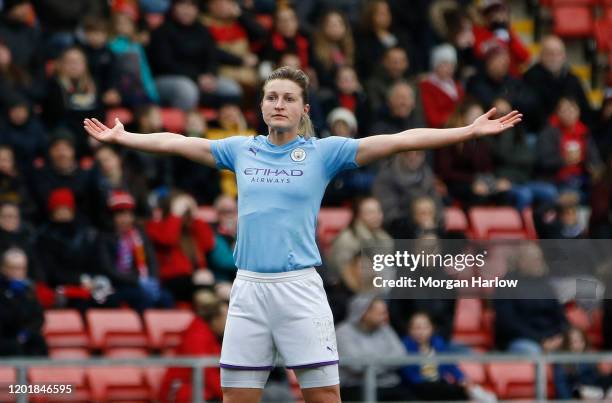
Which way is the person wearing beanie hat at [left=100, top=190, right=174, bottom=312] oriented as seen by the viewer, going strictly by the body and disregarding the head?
toward the camera

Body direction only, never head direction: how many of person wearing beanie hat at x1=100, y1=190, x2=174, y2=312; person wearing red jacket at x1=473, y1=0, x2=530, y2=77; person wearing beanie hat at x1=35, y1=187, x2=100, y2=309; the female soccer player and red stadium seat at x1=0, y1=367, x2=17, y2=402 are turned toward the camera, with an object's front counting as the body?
5

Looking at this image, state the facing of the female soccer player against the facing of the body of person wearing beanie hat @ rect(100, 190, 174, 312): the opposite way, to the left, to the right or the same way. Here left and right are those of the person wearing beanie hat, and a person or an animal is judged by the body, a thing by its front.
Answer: the same way

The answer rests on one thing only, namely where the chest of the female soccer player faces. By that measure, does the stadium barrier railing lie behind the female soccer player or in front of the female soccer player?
behind

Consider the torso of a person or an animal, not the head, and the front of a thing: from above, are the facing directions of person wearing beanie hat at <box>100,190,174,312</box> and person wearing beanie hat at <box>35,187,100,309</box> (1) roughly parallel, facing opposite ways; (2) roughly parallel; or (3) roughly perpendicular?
roughly parallel

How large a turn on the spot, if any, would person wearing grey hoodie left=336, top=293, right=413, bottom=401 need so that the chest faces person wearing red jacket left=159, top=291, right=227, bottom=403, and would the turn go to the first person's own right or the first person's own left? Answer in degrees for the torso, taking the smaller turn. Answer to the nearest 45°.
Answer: approximately 135° to the first person's own right

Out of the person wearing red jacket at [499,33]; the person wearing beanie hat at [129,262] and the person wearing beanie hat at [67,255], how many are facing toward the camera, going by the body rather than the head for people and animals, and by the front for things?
3

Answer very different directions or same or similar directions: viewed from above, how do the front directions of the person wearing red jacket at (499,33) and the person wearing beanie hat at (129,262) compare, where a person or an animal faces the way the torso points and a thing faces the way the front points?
same or similar directions

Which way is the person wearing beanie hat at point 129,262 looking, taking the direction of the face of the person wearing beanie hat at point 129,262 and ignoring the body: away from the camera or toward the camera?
toward the camera

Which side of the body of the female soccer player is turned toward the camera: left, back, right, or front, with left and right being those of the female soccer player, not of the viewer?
front

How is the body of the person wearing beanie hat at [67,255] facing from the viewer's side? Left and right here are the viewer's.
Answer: facing the viewer

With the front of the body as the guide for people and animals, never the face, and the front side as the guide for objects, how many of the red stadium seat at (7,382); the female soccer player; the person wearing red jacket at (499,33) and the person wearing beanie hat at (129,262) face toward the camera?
4
